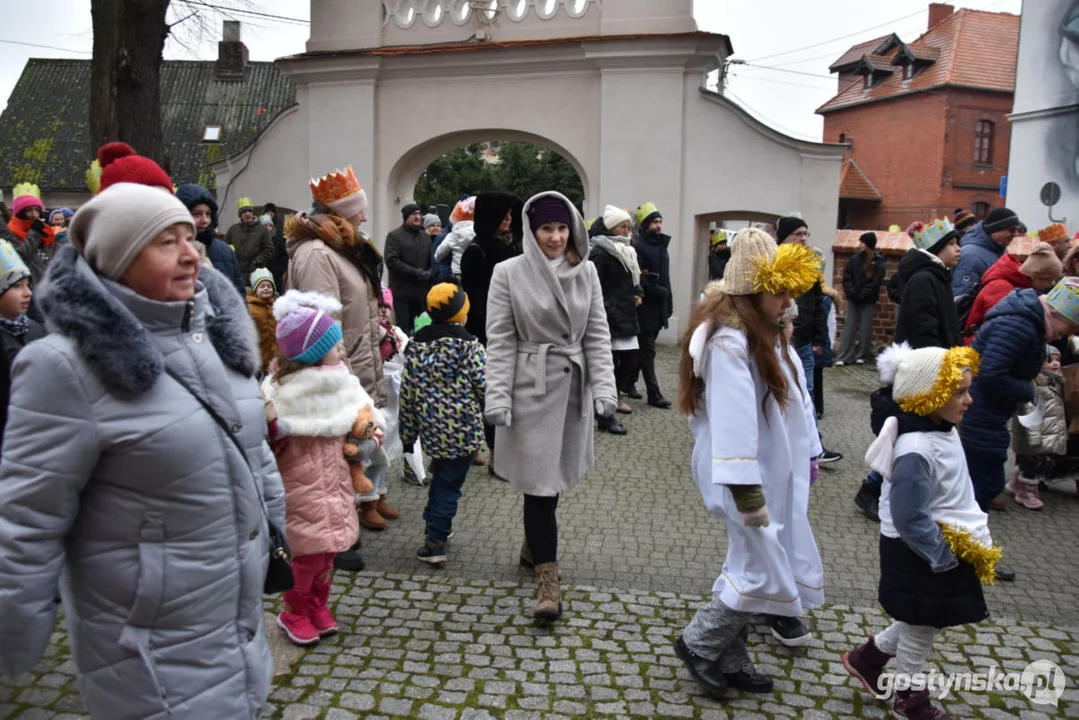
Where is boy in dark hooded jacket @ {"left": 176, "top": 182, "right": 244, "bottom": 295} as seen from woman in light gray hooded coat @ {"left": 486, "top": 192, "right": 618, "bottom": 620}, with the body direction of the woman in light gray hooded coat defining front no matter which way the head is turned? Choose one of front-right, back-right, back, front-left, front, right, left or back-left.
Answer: back-right

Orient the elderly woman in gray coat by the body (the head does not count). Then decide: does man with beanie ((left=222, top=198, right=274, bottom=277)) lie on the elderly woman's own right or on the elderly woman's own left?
on the elderly woman's own left

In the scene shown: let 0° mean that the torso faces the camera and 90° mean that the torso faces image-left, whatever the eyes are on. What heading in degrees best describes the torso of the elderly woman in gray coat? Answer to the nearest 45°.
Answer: approximately 315°

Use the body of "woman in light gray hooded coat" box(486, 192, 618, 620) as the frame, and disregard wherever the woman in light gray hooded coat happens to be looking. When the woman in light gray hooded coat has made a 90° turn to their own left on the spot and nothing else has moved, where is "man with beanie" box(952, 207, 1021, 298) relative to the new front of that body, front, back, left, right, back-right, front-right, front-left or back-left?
front-left

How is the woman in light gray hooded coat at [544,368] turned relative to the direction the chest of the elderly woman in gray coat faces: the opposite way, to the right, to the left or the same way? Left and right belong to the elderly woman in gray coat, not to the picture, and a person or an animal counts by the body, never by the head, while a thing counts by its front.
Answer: to the right

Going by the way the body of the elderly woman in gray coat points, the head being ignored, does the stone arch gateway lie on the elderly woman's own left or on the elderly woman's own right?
on the elderly woman's own left

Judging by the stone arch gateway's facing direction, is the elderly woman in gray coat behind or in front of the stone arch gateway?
in front

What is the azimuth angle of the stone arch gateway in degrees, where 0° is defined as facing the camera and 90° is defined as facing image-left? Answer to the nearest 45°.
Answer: approximately 0°

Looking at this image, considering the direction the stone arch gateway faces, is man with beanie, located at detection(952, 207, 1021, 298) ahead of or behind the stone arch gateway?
ahead

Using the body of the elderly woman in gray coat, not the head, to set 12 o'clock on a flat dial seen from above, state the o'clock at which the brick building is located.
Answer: The brick building is roughly at 9 o'clock from the elderly woman in gray coat.

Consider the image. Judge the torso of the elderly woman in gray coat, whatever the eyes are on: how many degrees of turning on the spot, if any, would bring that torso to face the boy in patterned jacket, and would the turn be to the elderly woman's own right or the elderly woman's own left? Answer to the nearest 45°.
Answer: approximately 90° to the elderly woman's own left

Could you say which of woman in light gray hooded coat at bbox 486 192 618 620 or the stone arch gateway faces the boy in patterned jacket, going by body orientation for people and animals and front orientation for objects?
the stone arch gateway
